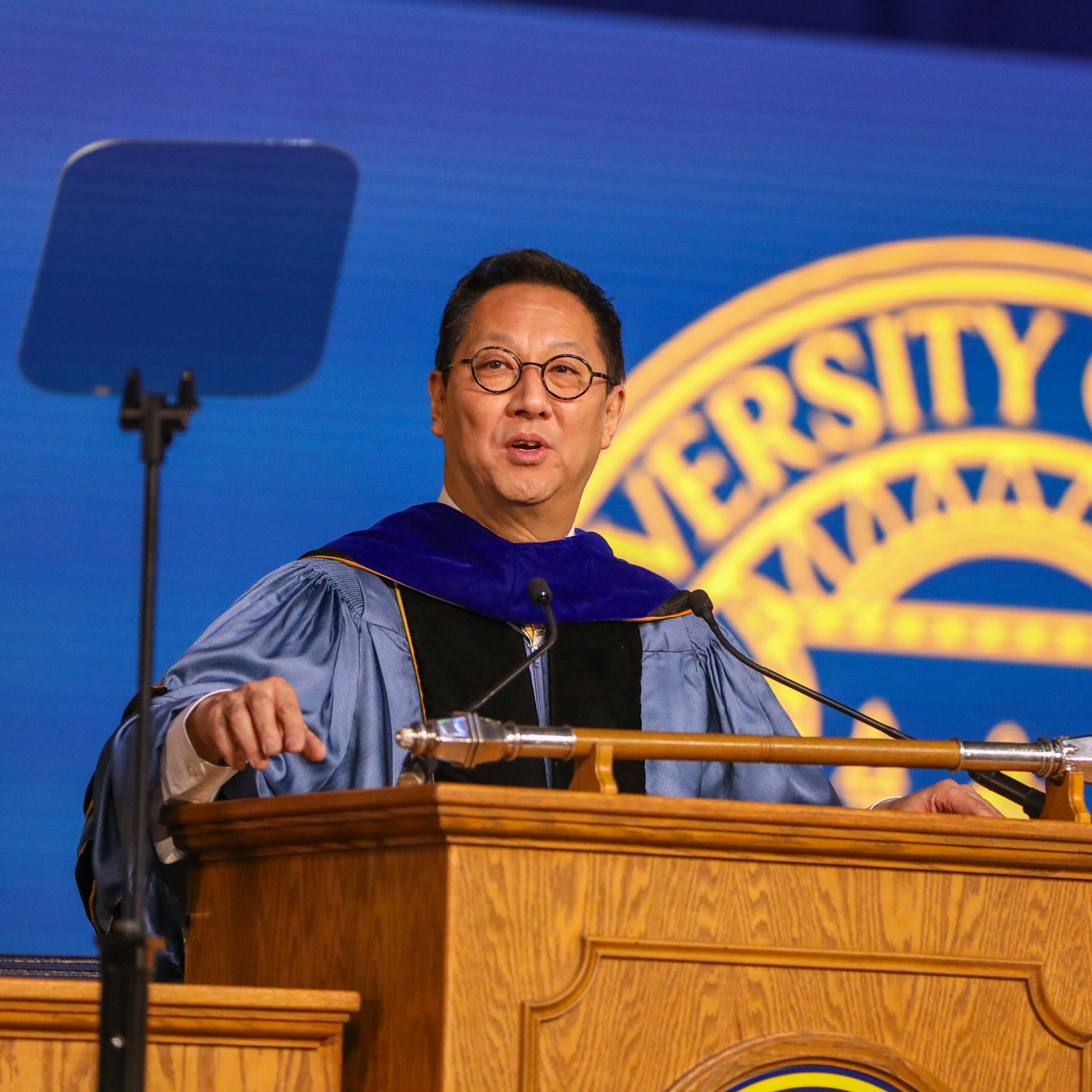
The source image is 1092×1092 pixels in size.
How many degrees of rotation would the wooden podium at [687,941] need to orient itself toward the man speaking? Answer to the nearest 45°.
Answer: approximately 135° to its left

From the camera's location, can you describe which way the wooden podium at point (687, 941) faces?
facing the viewer and to the right of the viewer
